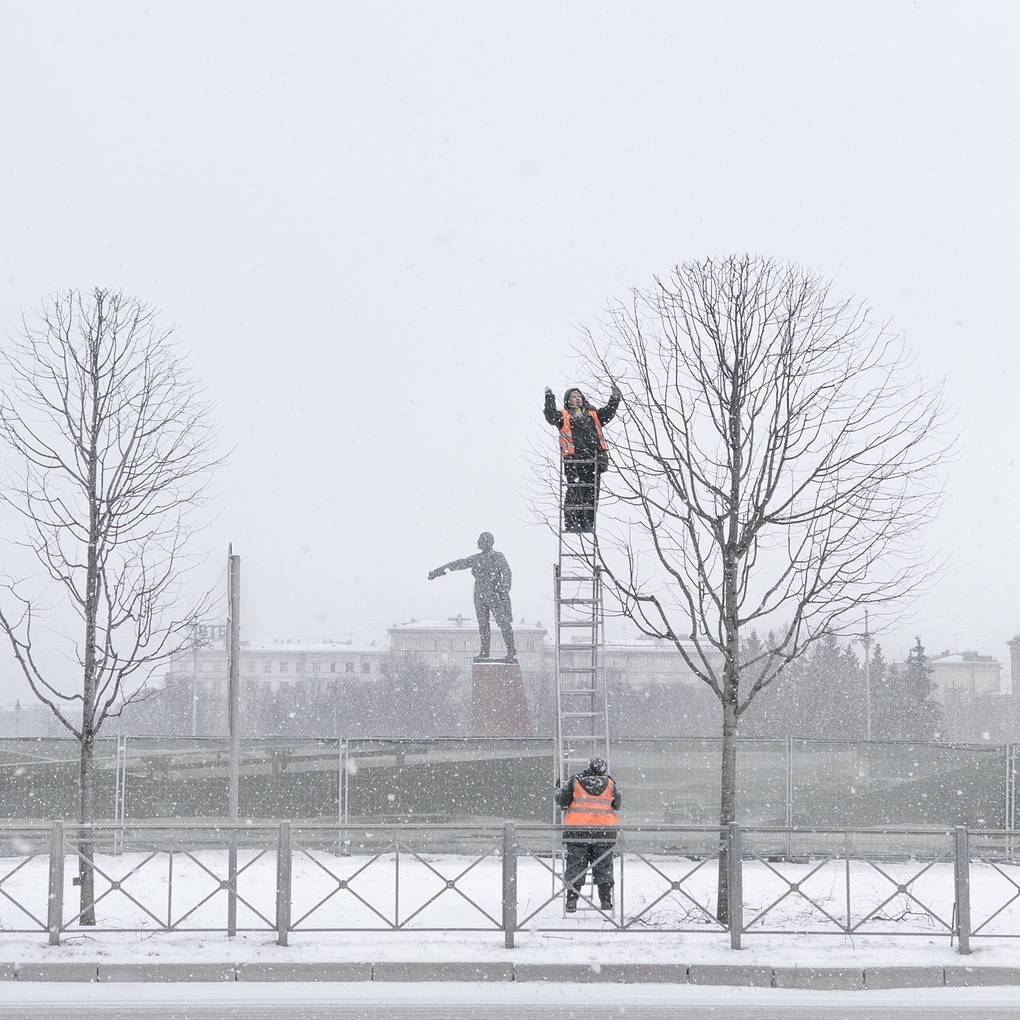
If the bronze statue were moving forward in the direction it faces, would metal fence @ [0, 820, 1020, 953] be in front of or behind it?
in front

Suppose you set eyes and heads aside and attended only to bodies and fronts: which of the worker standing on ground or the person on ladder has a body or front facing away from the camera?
the worker standing on ground

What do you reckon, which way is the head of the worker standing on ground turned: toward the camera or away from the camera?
away from the camera

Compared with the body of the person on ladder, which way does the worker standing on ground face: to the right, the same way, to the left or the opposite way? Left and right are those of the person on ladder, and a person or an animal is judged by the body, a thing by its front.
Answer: the opposite way

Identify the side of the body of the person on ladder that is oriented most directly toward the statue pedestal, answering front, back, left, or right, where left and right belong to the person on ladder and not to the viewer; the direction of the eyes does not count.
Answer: back

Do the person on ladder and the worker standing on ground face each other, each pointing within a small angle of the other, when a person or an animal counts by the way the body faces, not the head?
yes

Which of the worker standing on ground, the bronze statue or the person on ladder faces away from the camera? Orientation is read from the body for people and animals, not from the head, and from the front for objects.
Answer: the worker standing on ground

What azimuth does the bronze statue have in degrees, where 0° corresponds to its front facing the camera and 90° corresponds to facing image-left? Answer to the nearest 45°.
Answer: approximately 45°

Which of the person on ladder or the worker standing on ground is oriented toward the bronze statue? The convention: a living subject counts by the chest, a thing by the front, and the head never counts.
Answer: the worker standing on ground

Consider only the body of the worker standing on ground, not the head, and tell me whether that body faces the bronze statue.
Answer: yes

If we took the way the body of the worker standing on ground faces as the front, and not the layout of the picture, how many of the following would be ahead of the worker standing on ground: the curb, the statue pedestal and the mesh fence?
2

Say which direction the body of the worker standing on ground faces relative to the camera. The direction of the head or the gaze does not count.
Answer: away from the camera
